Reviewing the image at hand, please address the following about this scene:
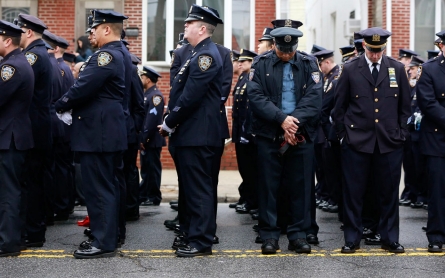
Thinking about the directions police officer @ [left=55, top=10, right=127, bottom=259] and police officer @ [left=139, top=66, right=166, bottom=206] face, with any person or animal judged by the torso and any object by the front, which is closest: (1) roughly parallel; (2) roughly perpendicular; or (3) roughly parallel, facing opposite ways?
roughly parallel

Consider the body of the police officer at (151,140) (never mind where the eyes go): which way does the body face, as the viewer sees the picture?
to the viewer's left

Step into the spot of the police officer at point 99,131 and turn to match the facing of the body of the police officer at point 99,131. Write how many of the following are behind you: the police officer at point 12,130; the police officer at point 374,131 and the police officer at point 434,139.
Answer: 2

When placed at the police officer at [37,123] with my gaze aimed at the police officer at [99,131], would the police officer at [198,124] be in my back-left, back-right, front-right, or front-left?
front-left

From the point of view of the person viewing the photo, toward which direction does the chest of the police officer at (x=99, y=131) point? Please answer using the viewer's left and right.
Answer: facing to the left of the viewer

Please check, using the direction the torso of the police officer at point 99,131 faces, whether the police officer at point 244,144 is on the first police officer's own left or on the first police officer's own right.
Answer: on the first police officer's own right

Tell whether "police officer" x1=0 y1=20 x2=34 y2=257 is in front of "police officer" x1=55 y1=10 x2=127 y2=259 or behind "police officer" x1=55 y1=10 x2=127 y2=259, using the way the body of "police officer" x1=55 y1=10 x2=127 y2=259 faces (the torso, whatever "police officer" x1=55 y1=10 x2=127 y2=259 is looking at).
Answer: in front

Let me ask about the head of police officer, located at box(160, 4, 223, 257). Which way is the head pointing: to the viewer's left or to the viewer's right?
to the viewer's left

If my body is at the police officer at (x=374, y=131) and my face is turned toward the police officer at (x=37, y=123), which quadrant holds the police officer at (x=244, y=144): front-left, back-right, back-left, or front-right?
front-right

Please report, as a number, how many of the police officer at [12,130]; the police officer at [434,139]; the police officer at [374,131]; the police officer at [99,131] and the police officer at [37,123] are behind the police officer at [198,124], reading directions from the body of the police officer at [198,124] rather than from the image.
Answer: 2
